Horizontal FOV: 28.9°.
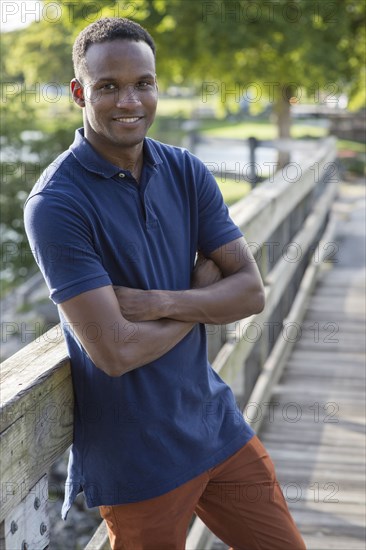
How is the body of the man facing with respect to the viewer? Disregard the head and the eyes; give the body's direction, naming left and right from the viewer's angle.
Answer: facing the viewer and to the right of the viewer
